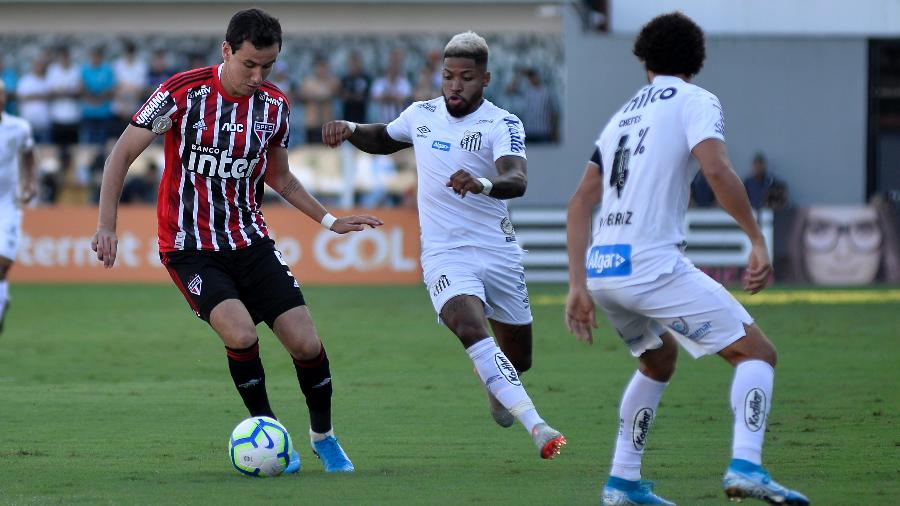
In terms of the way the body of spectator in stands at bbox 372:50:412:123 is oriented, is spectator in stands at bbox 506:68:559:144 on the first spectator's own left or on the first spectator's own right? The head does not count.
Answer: on the first spectator's own left

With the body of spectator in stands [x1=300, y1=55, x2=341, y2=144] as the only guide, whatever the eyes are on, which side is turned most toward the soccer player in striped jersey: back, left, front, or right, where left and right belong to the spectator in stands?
front

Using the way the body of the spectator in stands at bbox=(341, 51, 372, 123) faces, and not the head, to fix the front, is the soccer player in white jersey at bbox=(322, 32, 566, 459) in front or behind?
in front

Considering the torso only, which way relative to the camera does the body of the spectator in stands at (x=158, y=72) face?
toward the camera

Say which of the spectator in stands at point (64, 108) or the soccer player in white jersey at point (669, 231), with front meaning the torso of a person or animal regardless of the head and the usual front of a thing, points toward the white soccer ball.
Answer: the spectator in stands

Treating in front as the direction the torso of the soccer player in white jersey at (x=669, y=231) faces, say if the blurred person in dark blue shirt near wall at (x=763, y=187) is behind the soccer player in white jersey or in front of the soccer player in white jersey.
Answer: in front

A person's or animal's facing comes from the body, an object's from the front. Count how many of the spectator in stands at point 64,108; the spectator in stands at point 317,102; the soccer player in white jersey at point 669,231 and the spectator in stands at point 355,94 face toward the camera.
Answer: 3

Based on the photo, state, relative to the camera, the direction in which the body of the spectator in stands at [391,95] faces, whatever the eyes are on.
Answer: toward the camera

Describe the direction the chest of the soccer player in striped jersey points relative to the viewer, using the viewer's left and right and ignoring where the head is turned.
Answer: facing the viewer and to the right of the viewer

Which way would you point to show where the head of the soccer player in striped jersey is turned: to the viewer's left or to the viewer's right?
to the viewer's right

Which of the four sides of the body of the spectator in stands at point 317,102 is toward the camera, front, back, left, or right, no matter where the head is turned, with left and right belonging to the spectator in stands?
front

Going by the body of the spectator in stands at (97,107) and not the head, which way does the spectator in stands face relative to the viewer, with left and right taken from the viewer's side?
facing the viewer

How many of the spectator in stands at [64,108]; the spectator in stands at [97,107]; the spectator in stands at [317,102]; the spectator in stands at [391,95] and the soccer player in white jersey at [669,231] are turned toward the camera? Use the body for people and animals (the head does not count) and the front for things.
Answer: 4
